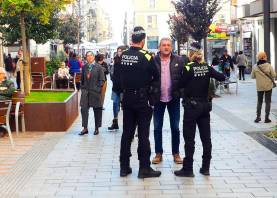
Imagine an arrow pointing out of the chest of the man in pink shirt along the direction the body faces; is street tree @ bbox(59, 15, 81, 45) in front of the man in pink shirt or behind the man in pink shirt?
behind

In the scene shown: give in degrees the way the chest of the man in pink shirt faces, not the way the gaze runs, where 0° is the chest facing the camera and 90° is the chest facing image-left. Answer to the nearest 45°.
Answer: approximately 0°

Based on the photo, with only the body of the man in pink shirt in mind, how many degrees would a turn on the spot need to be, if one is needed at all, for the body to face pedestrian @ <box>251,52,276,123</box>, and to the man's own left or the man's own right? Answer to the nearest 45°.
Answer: approximately 135° to the man's own left

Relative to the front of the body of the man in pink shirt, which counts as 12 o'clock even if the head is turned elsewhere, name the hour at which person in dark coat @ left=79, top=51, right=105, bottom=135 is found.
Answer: The person in dark coat is roughly at 5 o'clock from the man in pink shirt.

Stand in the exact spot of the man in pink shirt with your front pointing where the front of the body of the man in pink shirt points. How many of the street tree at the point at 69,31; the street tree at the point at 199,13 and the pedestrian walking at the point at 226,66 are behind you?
3

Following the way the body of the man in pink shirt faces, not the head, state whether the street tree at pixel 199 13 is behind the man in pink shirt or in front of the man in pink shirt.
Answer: behind

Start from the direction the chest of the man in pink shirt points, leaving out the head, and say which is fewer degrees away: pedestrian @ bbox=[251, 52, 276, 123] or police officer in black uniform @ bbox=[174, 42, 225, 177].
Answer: the police officer in black uniform
